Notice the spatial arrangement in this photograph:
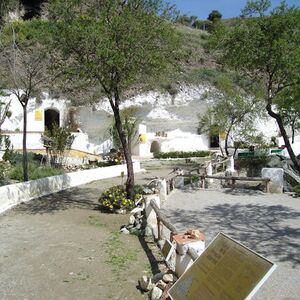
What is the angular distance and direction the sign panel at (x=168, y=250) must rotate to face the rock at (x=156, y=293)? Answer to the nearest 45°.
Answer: approximately 45° to its left

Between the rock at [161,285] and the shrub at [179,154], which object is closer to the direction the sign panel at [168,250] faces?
the rock

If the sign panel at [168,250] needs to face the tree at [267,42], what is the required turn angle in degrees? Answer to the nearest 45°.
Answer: approximately 180°

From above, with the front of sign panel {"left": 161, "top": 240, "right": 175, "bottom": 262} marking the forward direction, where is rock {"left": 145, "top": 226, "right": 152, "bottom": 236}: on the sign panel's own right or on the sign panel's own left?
on the sign panel's own right

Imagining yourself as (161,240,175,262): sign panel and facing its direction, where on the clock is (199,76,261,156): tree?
The tree is roughly at 5 o'clock from the sign panel.

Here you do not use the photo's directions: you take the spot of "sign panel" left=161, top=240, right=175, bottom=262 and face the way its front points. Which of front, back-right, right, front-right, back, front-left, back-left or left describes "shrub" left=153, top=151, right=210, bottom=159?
back-right

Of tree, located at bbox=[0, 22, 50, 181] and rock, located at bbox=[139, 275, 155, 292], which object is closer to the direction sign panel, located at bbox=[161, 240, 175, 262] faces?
the rock

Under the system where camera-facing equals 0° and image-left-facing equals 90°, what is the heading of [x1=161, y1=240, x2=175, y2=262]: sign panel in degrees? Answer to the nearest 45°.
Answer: approximately 45°

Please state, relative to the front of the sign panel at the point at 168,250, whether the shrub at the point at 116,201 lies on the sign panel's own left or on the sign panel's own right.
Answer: on the sign panel's own right

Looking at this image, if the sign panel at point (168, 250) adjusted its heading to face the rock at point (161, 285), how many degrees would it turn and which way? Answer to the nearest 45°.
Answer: approximately 45° to its left

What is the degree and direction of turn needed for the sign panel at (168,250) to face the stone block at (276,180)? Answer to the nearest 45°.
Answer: approximately 180°

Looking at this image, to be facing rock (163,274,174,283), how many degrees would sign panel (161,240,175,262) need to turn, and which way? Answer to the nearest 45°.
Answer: approximately 45° to its left

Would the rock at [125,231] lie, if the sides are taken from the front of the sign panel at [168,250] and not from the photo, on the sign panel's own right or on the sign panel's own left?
on the sign panel's own right
